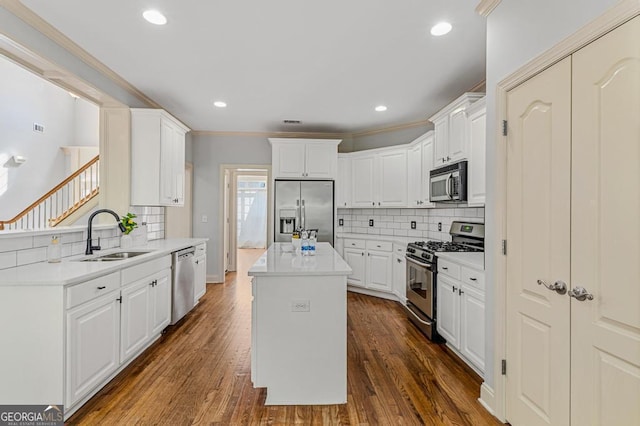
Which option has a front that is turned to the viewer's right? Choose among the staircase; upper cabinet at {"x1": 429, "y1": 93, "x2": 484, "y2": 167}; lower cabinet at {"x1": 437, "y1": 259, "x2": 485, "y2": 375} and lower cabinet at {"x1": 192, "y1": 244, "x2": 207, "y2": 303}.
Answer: lower cabinet at {"x1": 192, "y1": 244, "x2": 207, "y2": 303}

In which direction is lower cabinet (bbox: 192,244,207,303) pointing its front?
to the viewer's right

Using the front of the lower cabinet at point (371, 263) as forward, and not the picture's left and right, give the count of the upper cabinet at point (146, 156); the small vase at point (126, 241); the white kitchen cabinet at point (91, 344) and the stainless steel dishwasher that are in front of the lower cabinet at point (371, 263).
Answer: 4

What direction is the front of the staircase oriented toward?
to the viewer's left

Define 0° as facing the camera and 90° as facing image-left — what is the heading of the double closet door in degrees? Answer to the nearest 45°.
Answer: approximately 45°

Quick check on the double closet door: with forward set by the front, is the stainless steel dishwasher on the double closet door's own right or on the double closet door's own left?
on the double closet door's own right

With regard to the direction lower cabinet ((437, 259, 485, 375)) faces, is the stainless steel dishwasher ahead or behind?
ahead

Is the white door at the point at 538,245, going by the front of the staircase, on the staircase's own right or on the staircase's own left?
on the staircase's own left

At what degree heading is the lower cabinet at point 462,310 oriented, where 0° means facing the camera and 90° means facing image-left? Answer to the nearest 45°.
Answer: approximately 45°

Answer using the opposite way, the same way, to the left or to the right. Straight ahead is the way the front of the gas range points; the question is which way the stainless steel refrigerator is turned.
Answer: to the left

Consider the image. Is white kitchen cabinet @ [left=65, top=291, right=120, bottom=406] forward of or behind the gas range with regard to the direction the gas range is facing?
forward

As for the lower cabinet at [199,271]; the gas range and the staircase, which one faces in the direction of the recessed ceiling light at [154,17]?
the gas range

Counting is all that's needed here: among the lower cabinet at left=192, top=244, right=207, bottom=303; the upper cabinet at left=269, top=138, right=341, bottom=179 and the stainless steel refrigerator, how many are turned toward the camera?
2
